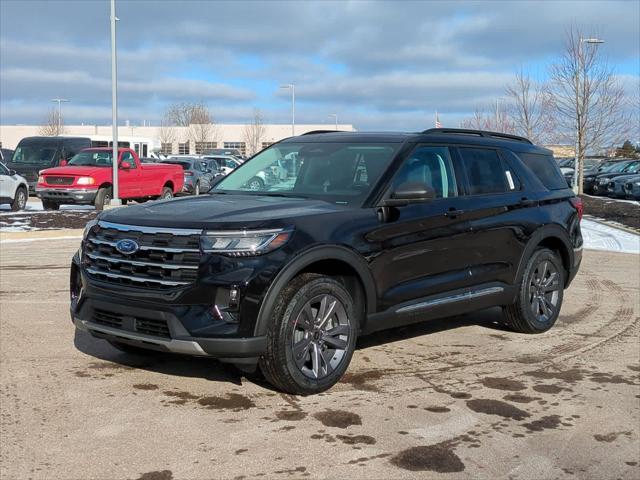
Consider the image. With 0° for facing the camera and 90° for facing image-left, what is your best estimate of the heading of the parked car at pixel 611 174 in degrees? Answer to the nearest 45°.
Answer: approximately 45°

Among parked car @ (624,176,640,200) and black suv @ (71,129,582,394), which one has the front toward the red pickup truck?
the parked car

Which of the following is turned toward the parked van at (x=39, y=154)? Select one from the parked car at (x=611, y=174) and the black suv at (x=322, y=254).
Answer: the parked car at (x=611, y=174)

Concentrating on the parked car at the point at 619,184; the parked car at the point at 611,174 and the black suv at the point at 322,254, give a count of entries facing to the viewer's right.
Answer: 0

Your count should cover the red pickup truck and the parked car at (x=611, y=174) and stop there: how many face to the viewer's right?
0

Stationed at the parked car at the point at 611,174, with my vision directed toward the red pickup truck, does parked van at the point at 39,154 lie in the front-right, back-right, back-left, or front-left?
front-right

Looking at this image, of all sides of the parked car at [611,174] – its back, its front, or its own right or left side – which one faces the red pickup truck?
front

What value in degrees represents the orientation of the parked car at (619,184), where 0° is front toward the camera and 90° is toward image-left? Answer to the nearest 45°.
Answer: approximately 45°

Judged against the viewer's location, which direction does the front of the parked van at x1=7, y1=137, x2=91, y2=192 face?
facing the viewer and to the left of the viewer

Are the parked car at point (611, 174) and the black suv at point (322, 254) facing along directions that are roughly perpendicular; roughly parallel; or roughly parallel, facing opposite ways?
roughly parallel

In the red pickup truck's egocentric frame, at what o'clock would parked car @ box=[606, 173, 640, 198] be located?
The parked car is roughly at 7 o'clock from the red pickup truck.

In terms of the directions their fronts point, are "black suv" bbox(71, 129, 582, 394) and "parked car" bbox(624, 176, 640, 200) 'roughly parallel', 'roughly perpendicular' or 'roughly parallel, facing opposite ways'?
roughly parallel

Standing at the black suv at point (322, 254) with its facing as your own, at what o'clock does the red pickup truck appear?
The red pickup truck is roughly at 4 o'clock from the black suv.

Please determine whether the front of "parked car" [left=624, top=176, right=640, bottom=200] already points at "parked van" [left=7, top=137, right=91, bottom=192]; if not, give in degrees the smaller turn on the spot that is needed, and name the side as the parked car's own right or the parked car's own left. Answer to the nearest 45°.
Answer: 0° — it already faces it

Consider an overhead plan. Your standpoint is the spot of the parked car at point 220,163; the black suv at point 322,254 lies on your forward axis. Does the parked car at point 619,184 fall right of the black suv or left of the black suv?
left

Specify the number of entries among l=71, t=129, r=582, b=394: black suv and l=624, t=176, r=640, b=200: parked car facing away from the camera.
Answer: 0
